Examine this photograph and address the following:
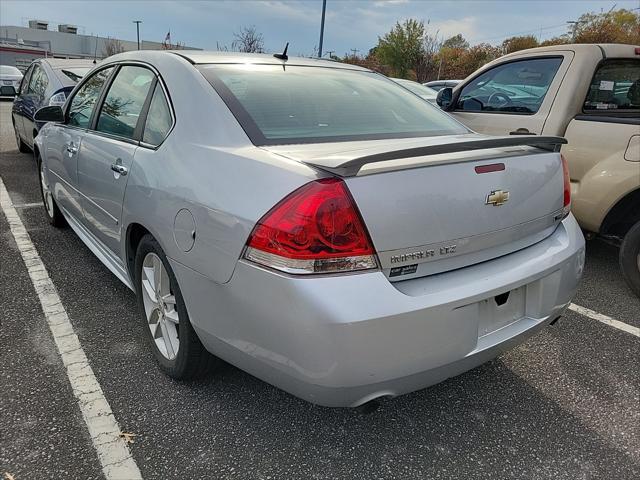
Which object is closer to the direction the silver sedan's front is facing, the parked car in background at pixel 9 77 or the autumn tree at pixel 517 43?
the parked car in background

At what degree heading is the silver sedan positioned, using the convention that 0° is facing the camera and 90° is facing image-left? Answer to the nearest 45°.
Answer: approximately 135°

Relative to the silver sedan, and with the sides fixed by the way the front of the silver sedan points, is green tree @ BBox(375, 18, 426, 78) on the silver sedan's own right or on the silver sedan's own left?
on the silver sedan's own right

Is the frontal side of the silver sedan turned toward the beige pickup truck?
no

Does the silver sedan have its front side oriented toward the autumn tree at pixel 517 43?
no

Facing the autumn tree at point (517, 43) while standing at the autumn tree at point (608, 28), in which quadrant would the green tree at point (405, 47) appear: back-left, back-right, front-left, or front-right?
front-left

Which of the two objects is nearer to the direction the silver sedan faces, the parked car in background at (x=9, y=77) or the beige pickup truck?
the parked car in background

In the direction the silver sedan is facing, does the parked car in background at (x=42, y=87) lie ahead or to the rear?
ahead

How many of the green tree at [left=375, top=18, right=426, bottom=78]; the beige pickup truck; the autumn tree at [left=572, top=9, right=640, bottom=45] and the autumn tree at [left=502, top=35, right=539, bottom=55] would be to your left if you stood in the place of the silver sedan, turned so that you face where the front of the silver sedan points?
0

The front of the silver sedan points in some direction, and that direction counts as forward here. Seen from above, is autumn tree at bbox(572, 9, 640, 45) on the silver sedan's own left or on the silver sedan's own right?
on the silver sedan's own right

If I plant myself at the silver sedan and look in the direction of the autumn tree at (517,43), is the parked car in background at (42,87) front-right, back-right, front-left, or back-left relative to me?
front-left
